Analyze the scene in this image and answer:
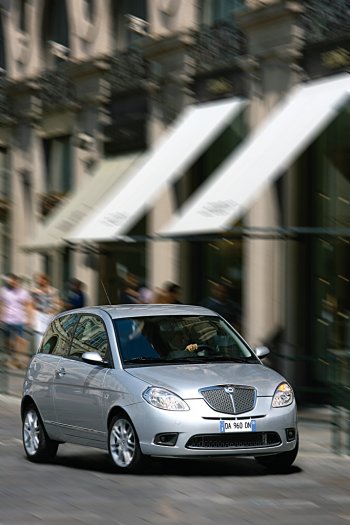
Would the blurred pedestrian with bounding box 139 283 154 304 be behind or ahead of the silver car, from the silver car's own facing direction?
behind

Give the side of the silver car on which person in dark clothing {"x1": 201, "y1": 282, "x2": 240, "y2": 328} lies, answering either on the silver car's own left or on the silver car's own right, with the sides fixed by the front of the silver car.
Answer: on the silver car's own left

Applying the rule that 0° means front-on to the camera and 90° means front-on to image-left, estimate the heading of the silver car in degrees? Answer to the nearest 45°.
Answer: approximately 315°

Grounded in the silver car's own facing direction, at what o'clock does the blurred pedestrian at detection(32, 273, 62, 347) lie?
The blurred pedestrian is roughly at 7 o'clock from the silver car.

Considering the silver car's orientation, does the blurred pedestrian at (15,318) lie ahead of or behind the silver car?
behind
